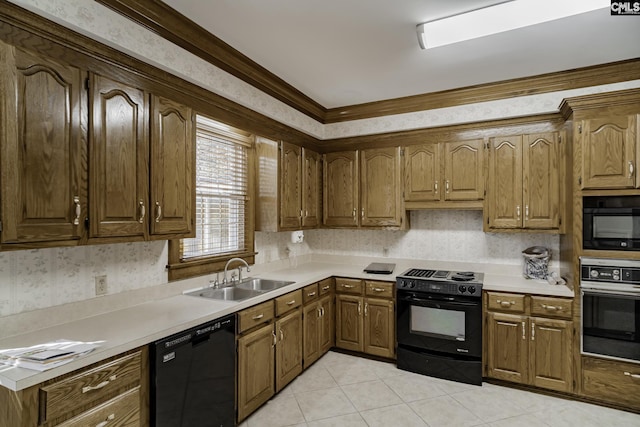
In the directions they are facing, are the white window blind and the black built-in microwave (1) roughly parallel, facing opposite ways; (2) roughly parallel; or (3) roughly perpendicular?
roughly perpendicular

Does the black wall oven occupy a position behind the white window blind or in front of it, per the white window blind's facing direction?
in front

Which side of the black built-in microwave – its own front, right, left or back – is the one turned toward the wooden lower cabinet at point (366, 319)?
right

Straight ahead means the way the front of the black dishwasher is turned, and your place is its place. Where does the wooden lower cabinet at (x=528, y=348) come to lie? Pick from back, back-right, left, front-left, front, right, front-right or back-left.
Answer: front-left

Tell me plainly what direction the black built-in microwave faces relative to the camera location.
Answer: facing the viewer

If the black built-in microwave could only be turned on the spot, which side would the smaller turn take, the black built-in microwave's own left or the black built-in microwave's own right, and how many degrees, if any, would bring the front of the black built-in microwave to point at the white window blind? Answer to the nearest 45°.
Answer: approximately 45° to the black built-in microwave's own right

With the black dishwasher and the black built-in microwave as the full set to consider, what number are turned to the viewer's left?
0

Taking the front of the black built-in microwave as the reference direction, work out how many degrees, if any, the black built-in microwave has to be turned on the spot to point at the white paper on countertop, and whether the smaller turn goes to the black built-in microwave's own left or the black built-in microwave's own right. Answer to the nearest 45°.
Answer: approximately 45° to the black built-in microwave's own right

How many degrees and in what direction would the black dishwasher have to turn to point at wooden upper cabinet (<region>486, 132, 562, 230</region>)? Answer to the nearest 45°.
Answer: approximately 45° to its left

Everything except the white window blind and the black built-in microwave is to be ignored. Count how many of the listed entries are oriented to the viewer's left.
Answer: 0

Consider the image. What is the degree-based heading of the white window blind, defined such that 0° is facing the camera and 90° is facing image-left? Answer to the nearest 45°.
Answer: approximately 315°

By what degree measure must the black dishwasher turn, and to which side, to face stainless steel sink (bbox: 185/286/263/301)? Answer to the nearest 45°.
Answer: approximately 135° to its left

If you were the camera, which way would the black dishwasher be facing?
facing the viewer and to the right of the viewer
